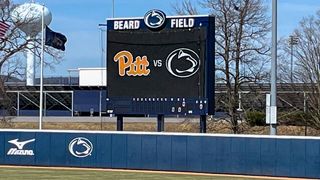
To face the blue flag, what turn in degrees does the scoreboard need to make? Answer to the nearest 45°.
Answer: approximately 90° to its right

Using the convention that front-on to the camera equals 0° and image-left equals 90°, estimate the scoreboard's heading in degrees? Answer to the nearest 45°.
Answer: approximately 45°
